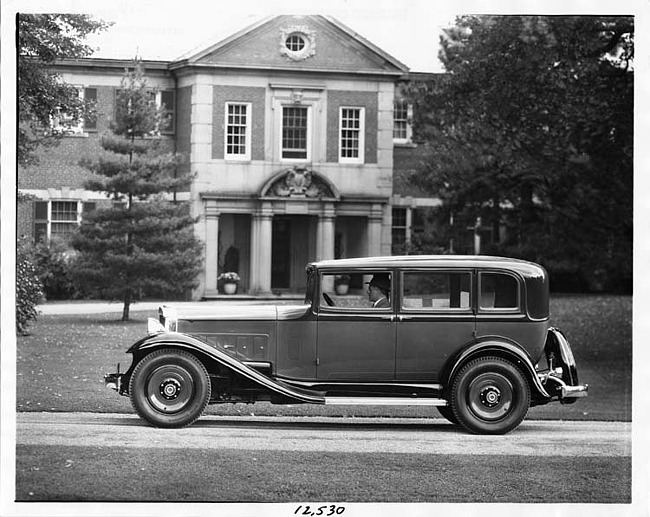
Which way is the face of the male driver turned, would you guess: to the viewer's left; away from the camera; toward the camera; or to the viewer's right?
to the viewer's left

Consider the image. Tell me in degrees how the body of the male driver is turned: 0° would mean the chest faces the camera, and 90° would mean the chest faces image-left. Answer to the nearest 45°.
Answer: approximately 90°

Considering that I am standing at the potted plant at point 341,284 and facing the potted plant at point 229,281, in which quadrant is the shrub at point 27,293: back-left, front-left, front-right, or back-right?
front-left

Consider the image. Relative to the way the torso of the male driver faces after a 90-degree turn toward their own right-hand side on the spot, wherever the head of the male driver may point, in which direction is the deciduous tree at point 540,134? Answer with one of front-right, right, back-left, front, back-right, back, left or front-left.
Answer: front-right

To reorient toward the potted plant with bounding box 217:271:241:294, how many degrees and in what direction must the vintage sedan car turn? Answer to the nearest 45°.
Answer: approximately 45° to its right

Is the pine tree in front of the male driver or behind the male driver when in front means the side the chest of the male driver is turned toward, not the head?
in front

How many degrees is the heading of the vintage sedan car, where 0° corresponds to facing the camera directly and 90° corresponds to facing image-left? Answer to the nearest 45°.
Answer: approximately 90°

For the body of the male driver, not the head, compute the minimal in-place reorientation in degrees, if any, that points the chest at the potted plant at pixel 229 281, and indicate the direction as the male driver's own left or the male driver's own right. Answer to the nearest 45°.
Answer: approximately 45° to the male driver's own right

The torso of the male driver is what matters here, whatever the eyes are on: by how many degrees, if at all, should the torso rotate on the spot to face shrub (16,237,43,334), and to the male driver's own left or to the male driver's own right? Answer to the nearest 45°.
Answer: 0° — they already face it

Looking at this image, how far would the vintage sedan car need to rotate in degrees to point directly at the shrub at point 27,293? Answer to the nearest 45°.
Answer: approximately 90° to its right
